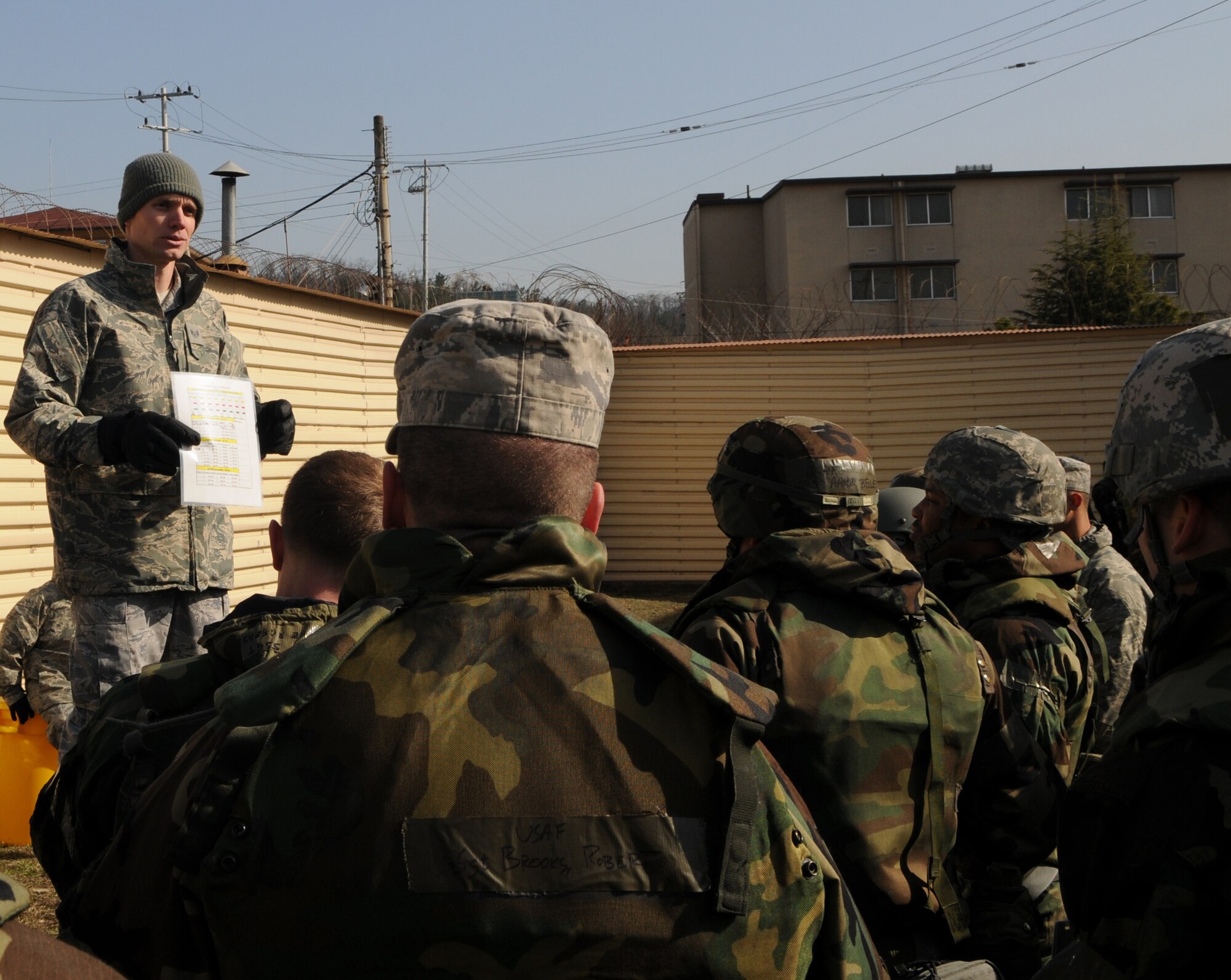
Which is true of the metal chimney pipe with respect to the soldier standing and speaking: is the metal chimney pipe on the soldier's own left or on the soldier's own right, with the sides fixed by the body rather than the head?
on the soldier's own left

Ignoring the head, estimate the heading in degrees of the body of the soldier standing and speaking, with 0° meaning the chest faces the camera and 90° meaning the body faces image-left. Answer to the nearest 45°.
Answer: approximately 315°

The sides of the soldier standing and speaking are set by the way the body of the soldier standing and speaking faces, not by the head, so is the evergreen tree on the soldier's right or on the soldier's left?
on the soldier's left

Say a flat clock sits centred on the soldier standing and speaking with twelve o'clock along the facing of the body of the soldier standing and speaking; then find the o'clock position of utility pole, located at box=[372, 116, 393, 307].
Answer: The utility pole is roughly at 8 o'clock from the soldier standing and speaking.
